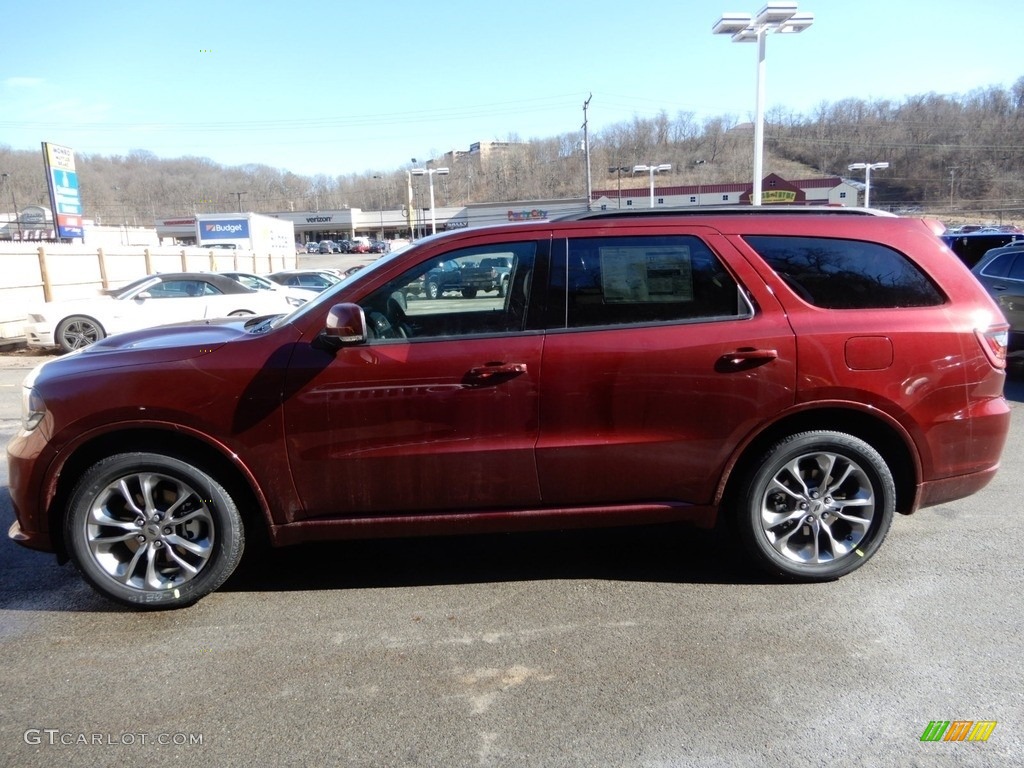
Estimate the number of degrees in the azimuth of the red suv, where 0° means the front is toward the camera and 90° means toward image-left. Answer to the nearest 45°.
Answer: approximately 90°

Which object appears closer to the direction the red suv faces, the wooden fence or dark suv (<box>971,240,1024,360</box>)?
the wooden fence

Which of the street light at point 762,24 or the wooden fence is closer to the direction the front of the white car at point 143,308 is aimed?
the wooden fence

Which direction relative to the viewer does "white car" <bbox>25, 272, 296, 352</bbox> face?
to the viewer's left

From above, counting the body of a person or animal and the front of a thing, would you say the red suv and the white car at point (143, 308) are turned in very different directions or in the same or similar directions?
same or similar directions

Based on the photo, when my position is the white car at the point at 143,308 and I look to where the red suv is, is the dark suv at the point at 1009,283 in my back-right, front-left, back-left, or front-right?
front-left

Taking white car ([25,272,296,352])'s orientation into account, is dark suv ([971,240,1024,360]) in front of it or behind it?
behind

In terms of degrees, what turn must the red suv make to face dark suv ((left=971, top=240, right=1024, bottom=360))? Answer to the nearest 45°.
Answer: approximately 135° to its right

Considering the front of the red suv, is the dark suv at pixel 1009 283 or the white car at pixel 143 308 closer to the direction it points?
the white car

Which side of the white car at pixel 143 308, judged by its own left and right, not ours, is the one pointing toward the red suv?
left

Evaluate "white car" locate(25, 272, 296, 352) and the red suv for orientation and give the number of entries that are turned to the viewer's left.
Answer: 2

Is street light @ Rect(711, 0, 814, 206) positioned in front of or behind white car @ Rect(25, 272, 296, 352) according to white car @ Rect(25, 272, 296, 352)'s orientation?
behind

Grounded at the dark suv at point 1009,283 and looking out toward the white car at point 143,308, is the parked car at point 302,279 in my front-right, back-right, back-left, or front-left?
front-right

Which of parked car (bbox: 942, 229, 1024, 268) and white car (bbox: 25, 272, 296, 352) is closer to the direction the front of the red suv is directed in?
the white car

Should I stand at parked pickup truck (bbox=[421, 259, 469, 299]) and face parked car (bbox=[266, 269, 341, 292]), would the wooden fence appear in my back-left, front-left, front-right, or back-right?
front-left
